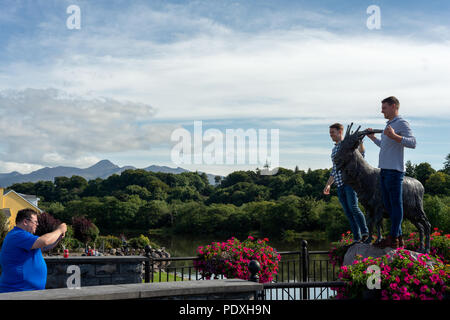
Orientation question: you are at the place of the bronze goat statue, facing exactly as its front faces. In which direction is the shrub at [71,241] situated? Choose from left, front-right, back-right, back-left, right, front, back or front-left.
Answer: front-right

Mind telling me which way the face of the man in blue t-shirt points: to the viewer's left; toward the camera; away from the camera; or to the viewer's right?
to the viewer's right

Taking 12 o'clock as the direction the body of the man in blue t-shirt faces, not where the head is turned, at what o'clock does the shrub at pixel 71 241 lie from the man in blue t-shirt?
The shrub is roughly at 9 o'clock from the man in blue t-shirt.

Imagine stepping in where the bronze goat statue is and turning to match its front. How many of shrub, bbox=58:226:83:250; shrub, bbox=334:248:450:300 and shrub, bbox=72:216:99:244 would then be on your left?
1

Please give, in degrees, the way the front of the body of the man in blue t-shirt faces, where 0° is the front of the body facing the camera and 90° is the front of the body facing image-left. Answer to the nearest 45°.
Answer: approximately 270°

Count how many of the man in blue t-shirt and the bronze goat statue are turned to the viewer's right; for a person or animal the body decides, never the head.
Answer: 1

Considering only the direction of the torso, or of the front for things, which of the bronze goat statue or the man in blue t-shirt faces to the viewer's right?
the man in blue t-shirt

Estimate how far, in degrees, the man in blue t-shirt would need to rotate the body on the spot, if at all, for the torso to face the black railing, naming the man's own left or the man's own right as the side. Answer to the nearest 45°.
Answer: approximately 45° to the man's own left

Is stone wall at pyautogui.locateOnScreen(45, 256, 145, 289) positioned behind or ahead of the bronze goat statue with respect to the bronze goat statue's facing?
ahead

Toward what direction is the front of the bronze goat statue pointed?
to the viewer's left

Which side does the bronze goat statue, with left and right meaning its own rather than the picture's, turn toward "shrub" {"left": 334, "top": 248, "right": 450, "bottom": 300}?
left

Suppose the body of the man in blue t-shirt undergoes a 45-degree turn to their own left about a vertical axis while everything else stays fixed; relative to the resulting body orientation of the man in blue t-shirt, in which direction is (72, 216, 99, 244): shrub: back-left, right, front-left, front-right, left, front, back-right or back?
front-left
